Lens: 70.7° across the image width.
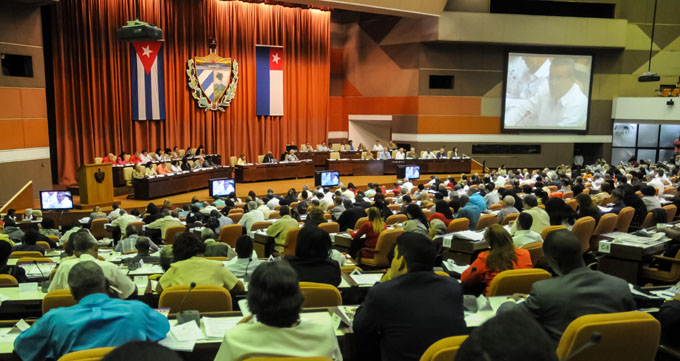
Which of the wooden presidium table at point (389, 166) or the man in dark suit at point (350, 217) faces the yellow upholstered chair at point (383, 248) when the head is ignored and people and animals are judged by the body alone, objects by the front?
the wooden presidium table

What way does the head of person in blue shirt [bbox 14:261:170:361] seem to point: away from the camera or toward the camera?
away from the camera

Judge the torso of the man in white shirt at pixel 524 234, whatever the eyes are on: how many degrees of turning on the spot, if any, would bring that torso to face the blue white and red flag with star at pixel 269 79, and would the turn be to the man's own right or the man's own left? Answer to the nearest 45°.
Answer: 0° — they already face it

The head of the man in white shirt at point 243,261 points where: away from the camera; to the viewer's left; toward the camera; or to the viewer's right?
away from the camera

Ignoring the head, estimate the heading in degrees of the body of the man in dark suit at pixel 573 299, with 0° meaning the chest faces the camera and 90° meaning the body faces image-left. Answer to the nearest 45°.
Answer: approximately 135°

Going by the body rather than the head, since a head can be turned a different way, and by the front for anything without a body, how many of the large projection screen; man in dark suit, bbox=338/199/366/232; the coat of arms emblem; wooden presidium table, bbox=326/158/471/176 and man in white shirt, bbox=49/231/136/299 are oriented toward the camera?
3

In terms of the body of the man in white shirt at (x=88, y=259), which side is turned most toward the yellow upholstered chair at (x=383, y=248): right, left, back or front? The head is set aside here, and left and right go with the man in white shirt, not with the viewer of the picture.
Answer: right

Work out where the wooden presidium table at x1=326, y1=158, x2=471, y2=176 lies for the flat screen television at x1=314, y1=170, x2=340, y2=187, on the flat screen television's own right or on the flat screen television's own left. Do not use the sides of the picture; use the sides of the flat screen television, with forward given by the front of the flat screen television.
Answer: on the flat screen television's own left

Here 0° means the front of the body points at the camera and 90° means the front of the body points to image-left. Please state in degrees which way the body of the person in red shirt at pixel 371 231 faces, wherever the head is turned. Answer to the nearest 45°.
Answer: approximately 135°

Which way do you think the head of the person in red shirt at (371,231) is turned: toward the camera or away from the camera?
away from the camera

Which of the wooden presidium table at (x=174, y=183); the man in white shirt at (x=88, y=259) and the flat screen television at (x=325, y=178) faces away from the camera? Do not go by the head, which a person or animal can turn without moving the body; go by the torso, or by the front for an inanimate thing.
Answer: the man in white shirt

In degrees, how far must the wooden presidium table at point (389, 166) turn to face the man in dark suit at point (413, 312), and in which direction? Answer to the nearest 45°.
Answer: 0° — it already faces them

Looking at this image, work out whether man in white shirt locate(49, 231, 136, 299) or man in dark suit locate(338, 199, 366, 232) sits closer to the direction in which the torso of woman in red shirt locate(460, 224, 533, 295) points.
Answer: the man in dark suit
